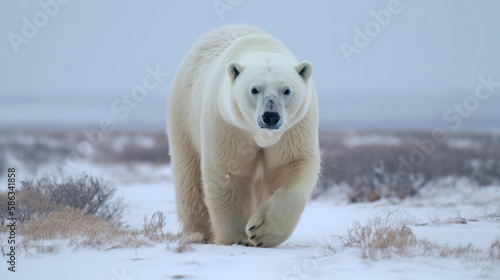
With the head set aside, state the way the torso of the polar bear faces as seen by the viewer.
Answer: toward the camera
